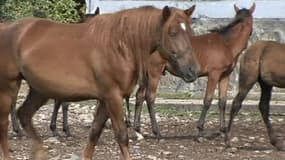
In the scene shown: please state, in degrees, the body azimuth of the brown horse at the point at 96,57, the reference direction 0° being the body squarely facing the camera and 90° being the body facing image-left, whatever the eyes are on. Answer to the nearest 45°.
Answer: approximately 270°

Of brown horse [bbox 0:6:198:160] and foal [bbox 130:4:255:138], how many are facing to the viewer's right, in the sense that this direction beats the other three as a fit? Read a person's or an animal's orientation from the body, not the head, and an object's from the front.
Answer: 2

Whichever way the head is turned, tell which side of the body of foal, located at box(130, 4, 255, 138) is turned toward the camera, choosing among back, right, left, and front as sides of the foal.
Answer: right
